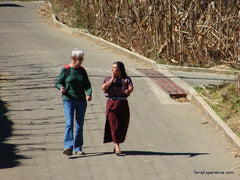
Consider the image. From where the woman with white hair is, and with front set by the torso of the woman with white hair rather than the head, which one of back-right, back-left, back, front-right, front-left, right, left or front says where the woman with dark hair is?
left

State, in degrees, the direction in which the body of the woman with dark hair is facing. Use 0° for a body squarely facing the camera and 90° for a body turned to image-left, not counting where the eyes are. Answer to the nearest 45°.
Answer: approximately 0°

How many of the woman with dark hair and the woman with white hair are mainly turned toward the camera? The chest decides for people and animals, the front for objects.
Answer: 2

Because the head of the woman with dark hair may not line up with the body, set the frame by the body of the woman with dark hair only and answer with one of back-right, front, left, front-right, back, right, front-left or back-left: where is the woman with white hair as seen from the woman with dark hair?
right

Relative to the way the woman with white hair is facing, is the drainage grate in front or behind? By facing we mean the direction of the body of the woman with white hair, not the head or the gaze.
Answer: behind

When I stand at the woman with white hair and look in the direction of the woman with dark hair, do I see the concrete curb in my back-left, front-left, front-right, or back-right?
front-left

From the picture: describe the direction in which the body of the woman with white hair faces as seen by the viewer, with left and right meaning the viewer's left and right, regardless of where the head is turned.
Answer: facing the viewer
